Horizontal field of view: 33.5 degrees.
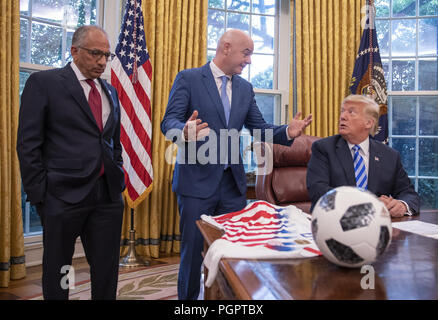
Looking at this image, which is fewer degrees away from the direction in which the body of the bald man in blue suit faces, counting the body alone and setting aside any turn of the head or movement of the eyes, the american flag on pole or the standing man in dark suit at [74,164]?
the standing man in dark suit

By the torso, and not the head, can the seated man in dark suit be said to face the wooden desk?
yes

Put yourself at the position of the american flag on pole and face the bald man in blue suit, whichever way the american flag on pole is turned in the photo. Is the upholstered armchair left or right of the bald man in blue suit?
left

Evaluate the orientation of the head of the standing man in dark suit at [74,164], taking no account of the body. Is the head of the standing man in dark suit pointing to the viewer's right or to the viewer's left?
to the viewer's right

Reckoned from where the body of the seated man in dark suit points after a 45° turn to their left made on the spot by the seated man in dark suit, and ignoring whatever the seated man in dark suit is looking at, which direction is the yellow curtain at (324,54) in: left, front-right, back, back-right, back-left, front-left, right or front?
back-left

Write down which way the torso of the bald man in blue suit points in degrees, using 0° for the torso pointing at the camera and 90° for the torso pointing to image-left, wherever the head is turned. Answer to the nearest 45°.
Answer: approximately 315°

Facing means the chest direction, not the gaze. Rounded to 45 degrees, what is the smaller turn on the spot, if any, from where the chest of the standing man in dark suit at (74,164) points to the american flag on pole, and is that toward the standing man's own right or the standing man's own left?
approximately 135° to the standing man's own left

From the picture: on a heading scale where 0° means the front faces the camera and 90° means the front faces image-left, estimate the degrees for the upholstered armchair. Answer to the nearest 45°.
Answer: approximately 315°

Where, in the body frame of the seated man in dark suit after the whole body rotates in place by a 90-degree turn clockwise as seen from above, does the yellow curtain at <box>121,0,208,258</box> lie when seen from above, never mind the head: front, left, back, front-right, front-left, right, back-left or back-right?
front-right
